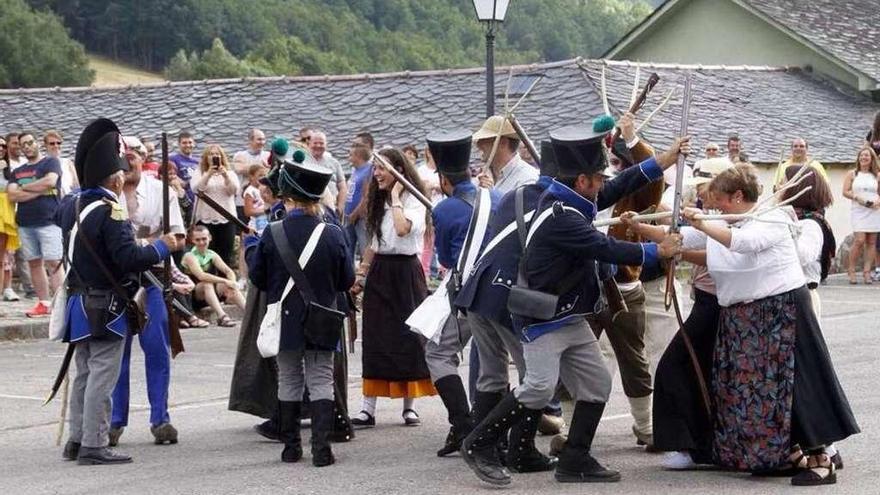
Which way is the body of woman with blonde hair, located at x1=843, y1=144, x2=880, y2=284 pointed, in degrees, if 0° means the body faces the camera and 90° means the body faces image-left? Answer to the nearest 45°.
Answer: approximately 0°

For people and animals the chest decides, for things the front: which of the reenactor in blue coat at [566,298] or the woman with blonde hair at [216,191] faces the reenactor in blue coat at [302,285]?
the woman with blonde hair

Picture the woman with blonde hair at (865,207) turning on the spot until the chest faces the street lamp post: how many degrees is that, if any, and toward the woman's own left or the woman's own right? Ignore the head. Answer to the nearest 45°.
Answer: approximately 45° to the woman's own right

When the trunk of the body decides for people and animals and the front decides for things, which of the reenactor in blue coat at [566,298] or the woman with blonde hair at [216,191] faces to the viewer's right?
the reenactor in blue coat

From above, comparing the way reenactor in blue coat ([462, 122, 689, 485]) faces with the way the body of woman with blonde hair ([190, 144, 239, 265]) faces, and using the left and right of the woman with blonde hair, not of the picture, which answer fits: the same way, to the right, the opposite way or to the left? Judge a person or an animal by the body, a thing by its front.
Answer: to the left

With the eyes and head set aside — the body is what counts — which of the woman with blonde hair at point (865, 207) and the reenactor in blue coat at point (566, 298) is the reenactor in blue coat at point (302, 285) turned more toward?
the woman with blonde hair

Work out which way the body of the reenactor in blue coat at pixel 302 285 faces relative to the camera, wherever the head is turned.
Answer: away from the camera

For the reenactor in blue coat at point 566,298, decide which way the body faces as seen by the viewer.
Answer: to the viewer's right

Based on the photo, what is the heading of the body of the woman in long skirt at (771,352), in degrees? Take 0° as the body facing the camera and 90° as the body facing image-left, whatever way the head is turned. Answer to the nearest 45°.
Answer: approximately 90°

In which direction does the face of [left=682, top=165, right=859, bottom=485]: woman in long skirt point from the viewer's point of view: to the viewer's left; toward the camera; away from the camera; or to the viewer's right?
to the viewer's left
